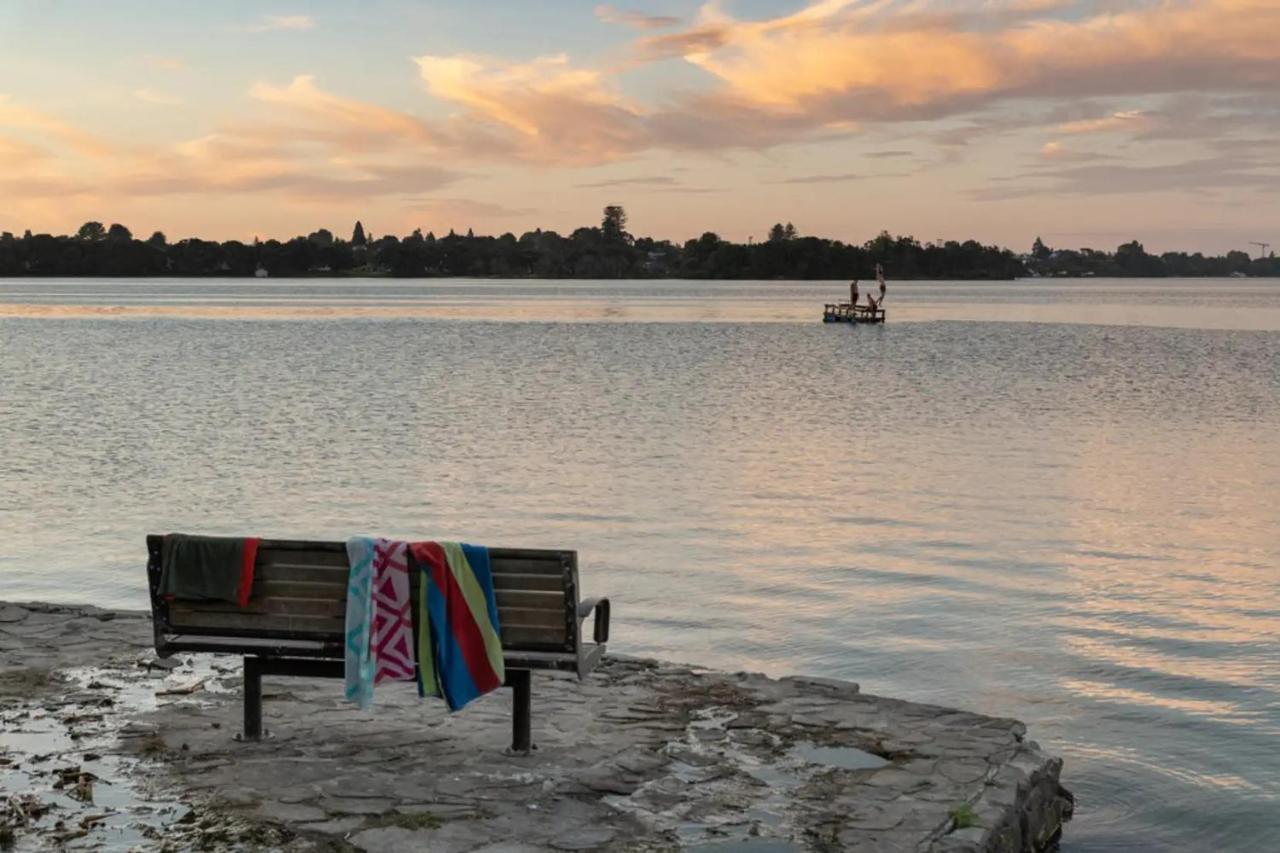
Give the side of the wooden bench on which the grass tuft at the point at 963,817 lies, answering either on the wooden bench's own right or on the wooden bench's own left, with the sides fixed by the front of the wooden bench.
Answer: on the wooden bench's own right

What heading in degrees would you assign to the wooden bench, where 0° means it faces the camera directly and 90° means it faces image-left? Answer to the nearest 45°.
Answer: approximately 180°
